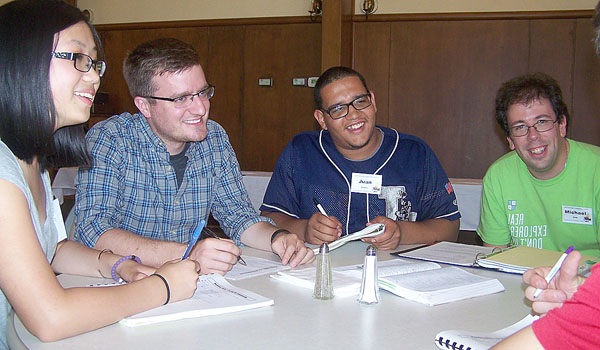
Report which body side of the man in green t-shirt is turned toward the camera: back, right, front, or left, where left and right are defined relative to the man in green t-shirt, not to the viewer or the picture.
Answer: front

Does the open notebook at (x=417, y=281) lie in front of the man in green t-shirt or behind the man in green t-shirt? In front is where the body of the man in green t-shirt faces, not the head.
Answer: in front

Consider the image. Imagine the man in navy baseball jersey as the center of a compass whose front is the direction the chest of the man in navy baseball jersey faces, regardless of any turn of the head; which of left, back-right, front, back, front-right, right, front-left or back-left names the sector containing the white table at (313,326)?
front

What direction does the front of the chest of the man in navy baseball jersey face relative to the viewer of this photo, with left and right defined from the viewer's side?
facing the viewer

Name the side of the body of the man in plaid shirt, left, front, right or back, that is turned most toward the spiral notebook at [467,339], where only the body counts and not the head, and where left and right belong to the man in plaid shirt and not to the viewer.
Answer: front

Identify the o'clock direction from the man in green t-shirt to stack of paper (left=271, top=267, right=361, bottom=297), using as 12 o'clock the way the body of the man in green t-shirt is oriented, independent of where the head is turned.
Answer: The stack of paper is roughly at 1 o'clock from the man in green t-shirt.

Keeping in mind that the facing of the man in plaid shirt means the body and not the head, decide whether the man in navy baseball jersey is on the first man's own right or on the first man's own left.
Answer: on the first man's own left

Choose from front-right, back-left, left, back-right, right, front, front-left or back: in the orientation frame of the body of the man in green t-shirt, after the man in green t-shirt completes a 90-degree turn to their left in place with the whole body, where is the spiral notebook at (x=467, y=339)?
right

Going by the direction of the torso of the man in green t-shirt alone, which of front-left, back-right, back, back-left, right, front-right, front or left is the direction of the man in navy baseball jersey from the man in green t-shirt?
right

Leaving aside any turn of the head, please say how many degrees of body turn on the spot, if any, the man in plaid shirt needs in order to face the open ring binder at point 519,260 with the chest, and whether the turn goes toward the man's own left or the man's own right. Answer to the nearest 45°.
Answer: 0° — they already face it

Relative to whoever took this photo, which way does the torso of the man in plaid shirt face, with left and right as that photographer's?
facing the viewer and to the right of the viewer

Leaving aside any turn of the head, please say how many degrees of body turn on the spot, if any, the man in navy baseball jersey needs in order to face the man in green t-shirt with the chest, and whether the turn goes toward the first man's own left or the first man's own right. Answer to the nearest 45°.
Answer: approximately 90° to the first man's own left

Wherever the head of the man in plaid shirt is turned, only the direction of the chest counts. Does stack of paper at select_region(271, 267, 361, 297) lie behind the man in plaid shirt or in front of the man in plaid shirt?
in front

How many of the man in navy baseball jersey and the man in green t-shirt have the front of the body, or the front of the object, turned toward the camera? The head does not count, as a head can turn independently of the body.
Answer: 2
